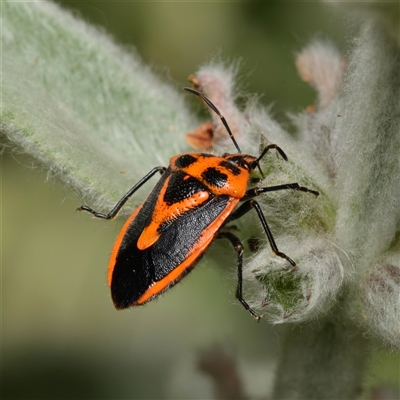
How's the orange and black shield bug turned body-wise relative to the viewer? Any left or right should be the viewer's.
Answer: facing away from the viewer and to the right of the viewer
